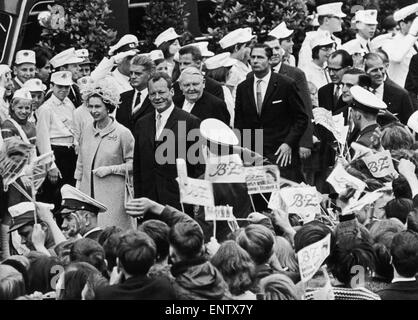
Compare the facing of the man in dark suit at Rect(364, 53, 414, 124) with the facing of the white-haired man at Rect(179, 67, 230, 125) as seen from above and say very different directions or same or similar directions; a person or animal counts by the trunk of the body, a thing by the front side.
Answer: same or similar directions

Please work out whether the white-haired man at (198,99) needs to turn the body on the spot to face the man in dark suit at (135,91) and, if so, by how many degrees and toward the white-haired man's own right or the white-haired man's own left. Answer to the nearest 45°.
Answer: approximately 90° to the white-haired man's own right

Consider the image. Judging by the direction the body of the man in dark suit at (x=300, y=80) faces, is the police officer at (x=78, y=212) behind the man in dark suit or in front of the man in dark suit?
in front

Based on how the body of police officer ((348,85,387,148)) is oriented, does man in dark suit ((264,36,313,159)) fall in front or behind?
in front

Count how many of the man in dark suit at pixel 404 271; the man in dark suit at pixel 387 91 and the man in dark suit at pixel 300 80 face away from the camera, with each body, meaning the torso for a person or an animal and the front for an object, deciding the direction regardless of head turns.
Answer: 1

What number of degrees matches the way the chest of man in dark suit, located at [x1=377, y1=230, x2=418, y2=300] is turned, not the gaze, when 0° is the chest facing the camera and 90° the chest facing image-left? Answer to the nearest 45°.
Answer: approximately 180°

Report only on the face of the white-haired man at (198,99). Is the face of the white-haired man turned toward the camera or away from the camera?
toward the camera

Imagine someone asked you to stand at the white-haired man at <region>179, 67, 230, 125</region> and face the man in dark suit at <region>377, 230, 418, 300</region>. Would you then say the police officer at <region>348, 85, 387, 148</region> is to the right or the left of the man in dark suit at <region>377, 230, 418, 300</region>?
left

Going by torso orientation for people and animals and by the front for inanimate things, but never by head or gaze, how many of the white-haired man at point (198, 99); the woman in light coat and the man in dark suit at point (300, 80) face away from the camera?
0

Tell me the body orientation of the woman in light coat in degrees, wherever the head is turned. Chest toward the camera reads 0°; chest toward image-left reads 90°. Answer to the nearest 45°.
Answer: approximately 45°

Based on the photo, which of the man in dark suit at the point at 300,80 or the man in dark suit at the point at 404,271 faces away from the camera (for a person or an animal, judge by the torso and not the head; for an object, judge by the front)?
the man in dark suit at the point at 404,271
